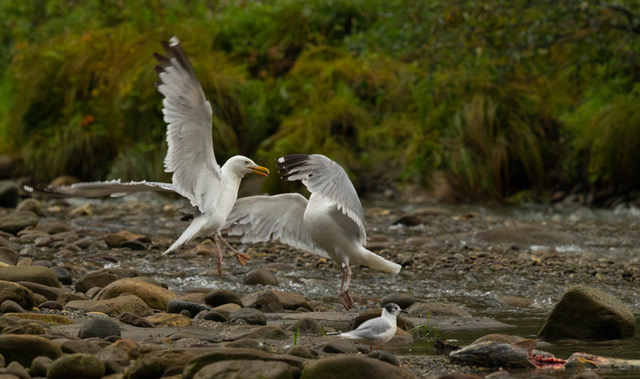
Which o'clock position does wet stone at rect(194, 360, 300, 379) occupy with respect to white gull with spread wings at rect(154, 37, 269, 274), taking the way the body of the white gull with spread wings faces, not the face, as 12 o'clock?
The wet stone is roughly at 3 o'clock from the white gull with spread wings.

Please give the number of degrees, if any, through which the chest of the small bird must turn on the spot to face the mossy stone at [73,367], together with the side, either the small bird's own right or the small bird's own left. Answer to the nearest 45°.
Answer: approximately 135° to the small bird's own right

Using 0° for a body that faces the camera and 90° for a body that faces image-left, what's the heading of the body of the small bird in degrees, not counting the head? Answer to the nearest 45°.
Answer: approximately 270°

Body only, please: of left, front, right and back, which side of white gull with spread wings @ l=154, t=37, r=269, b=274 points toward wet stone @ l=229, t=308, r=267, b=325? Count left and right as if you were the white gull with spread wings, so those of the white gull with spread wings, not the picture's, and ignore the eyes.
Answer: right

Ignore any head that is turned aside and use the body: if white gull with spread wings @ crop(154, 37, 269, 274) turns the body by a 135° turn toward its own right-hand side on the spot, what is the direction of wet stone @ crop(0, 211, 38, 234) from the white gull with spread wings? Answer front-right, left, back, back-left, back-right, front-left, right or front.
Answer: right

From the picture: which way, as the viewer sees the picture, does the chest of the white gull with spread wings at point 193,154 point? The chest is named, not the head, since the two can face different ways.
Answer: to the viewer's right

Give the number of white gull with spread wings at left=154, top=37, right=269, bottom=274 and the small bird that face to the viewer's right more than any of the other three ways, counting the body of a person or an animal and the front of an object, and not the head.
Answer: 2

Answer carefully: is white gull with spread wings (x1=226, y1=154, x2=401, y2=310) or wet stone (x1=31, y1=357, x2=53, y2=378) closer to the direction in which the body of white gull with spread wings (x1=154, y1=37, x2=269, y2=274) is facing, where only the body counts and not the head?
the white gull with spread wings

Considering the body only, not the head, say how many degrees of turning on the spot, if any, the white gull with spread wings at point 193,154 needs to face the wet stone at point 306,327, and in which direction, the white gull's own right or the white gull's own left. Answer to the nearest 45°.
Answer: approximately 90° to the white gull's own right

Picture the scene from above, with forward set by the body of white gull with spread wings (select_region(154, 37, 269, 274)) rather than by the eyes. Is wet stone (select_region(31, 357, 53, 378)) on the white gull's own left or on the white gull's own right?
on the white gull's own right

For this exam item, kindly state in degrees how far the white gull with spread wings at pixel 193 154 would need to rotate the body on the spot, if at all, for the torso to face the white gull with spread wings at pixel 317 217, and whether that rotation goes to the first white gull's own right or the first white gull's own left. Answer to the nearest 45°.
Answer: approximately 45° to the first white gull's own right

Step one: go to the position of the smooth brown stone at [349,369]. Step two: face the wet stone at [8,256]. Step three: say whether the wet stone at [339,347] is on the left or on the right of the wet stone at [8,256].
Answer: right
